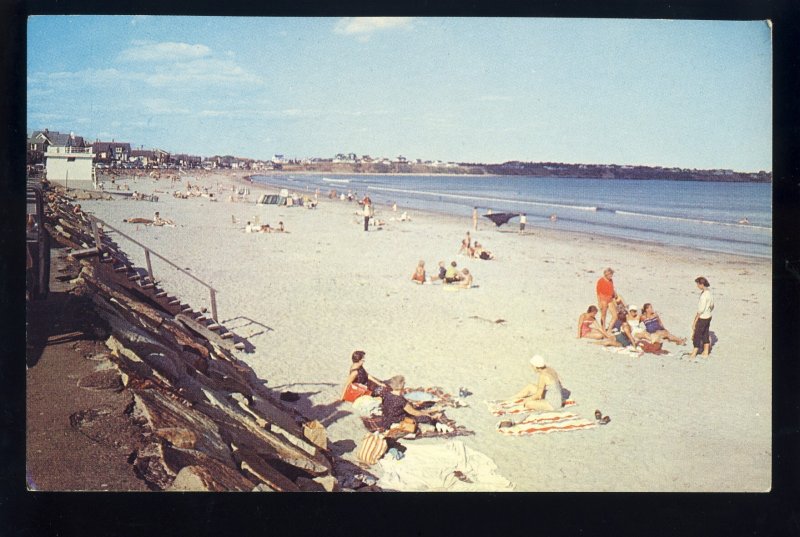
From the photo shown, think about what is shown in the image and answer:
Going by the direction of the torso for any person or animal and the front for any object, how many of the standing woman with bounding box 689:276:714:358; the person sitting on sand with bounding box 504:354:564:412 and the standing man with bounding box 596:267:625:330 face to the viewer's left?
2

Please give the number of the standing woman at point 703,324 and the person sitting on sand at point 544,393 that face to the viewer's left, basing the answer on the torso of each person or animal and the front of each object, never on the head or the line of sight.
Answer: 2

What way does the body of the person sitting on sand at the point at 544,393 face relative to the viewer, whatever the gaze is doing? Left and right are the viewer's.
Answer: facing to the left of the viewer

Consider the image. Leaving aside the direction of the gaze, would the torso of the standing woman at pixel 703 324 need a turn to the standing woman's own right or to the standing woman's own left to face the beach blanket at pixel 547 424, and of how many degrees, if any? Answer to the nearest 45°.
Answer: approximately 45° to the standing woman's own left

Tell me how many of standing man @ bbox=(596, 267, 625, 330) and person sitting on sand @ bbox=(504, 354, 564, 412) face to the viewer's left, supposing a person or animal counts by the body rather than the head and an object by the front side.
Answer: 1

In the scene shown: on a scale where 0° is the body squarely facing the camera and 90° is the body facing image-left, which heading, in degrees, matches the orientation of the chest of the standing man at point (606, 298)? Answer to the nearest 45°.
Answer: approximately 315°

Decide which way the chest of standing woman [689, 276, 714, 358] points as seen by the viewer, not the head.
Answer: to the viewer's left

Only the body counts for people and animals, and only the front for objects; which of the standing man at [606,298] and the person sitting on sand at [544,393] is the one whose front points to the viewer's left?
the person sitting on sand
